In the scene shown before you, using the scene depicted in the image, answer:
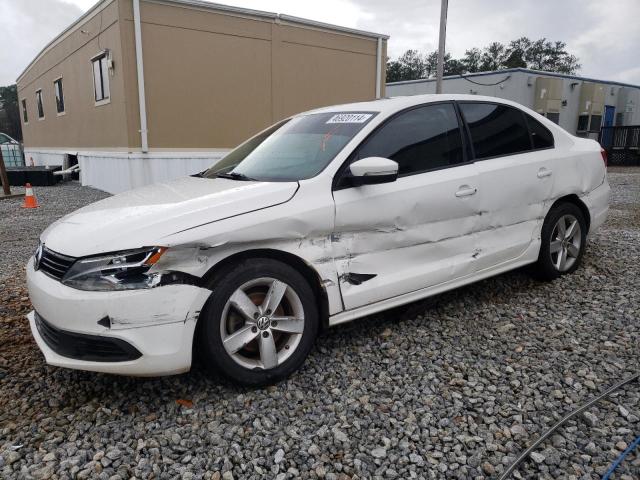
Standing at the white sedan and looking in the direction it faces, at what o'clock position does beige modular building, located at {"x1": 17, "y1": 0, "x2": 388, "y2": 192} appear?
The beige modular building is roughly at 4 o'clock from the white sedan.

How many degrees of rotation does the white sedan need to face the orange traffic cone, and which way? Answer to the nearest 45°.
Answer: approximately 90° to its right

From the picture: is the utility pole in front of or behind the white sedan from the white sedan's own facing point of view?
behind

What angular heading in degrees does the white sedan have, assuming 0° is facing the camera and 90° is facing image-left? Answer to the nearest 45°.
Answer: approximately 45°
